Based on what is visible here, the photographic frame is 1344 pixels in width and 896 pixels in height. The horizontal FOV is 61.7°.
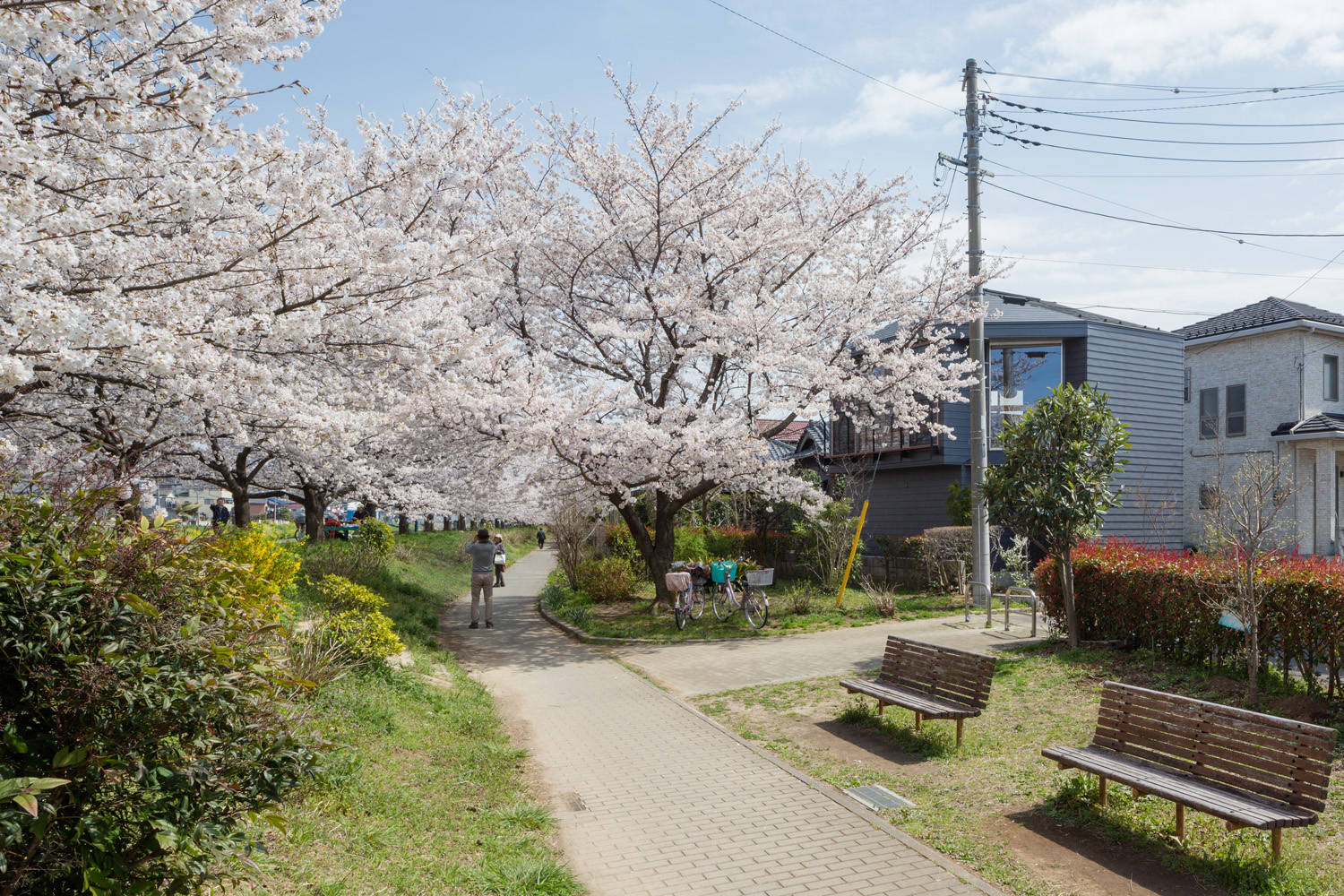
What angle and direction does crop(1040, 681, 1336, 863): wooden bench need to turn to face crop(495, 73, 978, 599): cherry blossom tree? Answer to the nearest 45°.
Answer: approximately 90° to its right

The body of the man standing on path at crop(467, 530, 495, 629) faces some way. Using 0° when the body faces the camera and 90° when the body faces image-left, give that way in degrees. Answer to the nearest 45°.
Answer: approximately 180°

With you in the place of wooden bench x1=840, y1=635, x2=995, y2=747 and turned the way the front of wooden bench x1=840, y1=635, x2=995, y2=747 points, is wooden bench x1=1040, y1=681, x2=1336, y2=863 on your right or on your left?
on your left

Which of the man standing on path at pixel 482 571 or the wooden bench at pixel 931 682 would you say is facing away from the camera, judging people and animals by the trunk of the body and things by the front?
the man standing on path

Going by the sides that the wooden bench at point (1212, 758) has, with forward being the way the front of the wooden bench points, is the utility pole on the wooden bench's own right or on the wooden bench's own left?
on the wooden bench's own right

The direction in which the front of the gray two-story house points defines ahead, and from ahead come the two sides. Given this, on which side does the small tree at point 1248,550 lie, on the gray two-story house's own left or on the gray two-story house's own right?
on the gray two-story house's own left

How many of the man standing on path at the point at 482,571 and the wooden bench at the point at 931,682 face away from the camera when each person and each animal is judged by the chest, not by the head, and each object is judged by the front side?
1

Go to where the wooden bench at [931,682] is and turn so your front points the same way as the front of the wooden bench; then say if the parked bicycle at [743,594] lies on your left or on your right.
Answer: on your right
